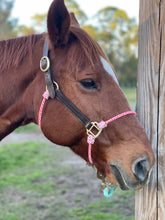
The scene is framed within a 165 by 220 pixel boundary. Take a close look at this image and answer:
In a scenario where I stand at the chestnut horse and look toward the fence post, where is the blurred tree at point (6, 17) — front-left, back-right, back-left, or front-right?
back-left

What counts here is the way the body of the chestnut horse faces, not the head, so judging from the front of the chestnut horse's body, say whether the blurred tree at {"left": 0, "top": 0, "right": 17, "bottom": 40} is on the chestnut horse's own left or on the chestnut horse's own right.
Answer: on the chestnut horse's own left

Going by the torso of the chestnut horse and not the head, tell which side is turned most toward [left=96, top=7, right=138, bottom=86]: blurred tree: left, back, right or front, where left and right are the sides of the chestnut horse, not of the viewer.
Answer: left

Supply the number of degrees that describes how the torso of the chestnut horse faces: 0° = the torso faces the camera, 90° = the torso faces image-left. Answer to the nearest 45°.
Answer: approximately 270°
